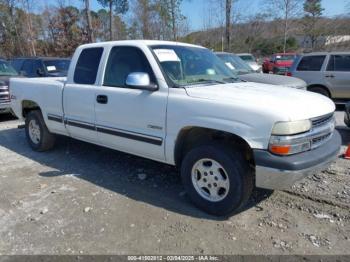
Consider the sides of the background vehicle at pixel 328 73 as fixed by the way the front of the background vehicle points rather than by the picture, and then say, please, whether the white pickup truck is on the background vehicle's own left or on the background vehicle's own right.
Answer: on the background vehicle's own right

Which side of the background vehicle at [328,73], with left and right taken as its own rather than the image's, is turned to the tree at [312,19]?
left

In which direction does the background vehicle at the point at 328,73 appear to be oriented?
to the viewer's right

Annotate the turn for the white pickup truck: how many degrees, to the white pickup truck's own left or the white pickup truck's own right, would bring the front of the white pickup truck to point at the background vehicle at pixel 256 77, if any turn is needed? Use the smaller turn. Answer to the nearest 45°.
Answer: approximately 135° to the white pickup truck's own left

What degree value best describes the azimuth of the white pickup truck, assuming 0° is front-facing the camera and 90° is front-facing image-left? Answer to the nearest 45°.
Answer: approximately 315°

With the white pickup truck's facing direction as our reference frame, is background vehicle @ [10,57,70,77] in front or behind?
behind

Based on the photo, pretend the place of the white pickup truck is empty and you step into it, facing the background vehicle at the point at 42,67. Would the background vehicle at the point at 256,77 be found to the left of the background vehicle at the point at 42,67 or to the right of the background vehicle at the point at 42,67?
right

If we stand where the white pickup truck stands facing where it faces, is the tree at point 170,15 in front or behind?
behind

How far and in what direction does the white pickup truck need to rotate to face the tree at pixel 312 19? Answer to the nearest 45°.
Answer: approximately 90° to its left
